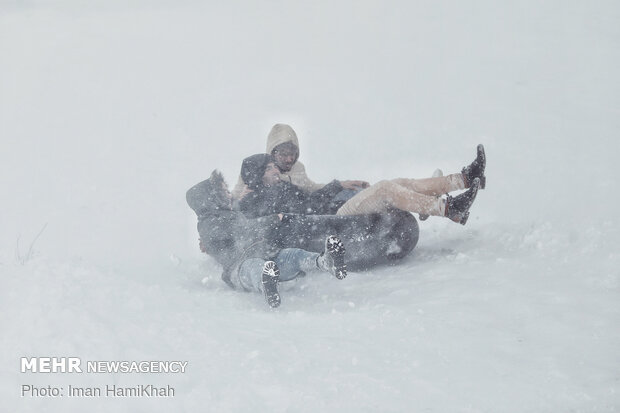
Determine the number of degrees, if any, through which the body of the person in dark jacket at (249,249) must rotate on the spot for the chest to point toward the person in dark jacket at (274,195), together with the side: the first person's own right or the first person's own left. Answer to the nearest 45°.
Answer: approximately 135° to the first person's own left

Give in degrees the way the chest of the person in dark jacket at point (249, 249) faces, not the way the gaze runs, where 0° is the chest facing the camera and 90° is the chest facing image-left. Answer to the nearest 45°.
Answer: approximately 315°
